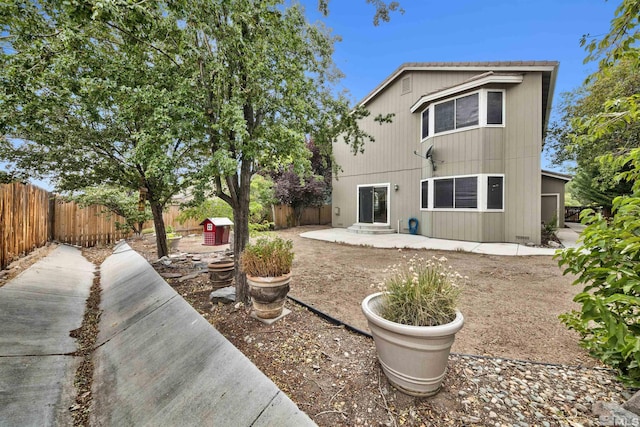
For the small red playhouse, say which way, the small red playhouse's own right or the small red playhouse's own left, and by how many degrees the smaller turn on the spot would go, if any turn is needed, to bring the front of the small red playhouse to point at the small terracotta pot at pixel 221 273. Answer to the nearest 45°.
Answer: approximately 45° to the small red playhouse's own left

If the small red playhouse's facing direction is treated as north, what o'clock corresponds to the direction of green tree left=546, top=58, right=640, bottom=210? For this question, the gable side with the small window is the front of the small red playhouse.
The green tree is roughly at 8 o'clock from the small red playhouse.

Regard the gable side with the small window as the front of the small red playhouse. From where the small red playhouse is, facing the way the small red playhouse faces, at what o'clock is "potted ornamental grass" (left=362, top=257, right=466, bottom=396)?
The potted ornamental grass is roughly at 10 o'clock from the small red playhouse.

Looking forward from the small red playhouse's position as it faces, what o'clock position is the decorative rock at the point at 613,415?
The decorative rock is roughly at 10 o'clock from the small red playhouse.

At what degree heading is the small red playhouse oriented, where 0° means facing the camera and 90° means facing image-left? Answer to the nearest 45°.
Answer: approximately 45°

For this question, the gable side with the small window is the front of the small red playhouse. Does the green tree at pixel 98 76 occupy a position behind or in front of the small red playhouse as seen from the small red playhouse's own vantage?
in front

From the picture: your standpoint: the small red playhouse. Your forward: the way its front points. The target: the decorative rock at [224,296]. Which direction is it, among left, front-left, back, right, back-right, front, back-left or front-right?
front-left

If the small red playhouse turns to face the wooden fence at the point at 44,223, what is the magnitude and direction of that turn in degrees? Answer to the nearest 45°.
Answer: approximately 45° to its right

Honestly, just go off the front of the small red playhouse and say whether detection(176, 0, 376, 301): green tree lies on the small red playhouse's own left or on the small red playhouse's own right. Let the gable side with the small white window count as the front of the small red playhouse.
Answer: on the small red playhouse's own left

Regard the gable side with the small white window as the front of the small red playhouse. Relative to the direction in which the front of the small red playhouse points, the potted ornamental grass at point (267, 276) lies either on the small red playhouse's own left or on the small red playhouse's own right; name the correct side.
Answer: on the small red playhouse's own left

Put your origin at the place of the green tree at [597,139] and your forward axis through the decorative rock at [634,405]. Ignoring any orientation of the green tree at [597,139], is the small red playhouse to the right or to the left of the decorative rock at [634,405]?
right

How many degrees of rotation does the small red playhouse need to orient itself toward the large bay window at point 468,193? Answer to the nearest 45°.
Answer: approximately 90° to its left

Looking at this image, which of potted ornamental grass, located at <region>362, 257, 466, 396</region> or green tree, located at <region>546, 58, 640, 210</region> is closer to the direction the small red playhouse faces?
the potted ornamental grass
